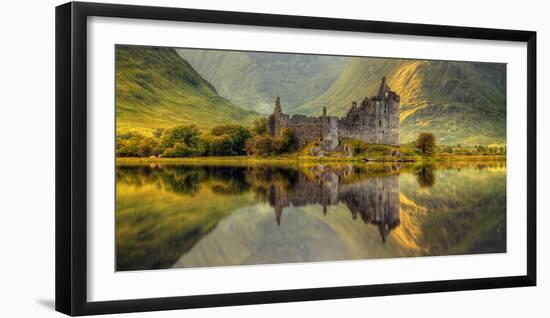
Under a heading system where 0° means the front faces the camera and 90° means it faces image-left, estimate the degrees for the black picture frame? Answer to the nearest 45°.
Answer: approximately 315°
